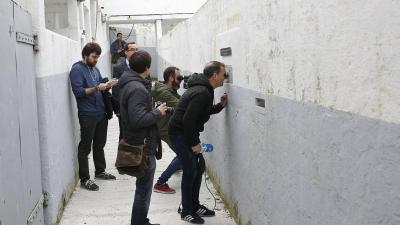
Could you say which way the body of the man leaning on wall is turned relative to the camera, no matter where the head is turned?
to the viewer's right

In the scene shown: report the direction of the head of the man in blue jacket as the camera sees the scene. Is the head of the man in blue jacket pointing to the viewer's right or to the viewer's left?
to the viewer's right

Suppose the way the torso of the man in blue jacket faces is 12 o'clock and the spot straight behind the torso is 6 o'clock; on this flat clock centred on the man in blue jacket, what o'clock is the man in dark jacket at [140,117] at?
The man in dark jacket is roughly at 1 o'clock from the man in blue jacket.

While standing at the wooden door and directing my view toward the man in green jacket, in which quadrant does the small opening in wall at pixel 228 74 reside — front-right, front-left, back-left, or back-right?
front-right

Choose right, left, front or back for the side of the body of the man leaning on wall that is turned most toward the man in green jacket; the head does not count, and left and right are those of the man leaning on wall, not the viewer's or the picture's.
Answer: left

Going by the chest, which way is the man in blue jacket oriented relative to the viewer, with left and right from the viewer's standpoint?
facing the viewer and to the right of the viewer

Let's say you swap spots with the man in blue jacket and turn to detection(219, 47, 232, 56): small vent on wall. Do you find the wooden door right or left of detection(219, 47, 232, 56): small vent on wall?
right

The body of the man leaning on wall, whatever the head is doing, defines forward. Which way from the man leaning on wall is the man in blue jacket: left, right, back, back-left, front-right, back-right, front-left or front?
back-left

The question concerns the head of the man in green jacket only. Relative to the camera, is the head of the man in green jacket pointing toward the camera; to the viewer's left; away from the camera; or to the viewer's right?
to the viewer's right

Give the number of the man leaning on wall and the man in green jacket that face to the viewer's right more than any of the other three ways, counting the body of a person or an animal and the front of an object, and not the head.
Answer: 2

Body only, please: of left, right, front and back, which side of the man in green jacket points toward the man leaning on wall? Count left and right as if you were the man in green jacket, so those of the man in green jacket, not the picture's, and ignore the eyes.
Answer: right

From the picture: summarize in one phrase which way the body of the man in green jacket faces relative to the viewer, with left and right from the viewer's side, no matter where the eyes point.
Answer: facing to the right of the viewer

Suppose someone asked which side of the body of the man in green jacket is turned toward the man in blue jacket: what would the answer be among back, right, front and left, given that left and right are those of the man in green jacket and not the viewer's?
back

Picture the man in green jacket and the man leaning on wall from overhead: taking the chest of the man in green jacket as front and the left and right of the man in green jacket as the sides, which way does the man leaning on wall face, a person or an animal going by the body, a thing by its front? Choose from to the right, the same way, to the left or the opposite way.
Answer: the same way
